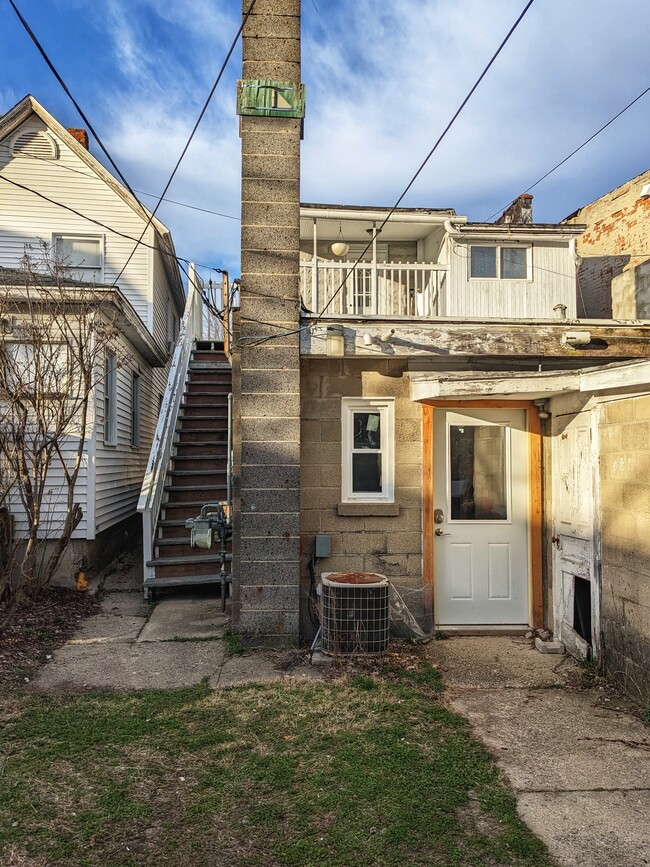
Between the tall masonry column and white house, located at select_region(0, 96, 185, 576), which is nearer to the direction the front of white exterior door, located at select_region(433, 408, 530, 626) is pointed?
the tall masonry column

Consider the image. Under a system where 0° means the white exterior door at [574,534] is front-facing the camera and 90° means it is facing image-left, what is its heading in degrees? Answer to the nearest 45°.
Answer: approximately 45°

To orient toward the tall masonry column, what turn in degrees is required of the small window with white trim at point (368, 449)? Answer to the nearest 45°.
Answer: approximately 45° to its right
